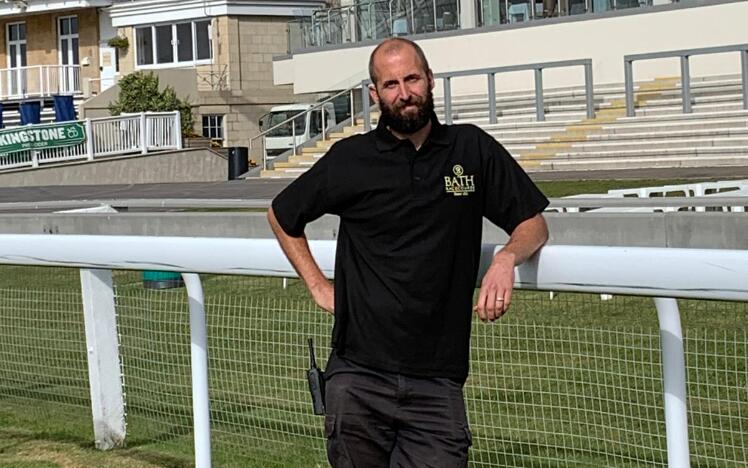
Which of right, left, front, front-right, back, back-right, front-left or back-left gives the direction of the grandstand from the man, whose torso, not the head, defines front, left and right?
back

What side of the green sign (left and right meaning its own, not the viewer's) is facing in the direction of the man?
front

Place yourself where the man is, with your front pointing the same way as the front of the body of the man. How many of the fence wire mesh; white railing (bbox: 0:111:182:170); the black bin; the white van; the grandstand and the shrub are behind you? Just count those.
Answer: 6

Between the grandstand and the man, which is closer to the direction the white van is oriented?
the man

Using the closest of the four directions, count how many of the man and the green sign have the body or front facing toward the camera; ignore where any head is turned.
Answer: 2

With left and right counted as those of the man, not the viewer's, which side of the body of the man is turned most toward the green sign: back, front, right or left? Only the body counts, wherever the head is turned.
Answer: back

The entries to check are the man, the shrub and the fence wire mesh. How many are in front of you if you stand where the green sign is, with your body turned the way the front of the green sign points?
2

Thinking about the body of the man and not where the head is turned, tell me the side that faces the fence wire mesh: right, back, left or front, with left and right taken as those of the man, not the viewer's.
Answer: back

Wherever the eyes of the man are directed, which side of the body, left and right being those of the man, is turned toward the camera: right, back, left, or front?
front

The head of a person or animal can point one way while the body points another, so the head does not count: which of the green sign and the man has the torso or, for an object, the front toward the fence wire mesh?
the green sign

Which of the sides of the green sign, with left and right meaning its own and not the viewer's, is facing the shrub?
left

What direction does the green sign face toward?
toward the camera
